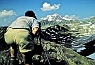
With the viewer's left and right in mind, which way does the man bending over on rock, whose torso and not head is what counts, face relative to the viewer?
facing away from the viewer and to the right of the viewer
